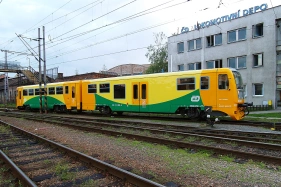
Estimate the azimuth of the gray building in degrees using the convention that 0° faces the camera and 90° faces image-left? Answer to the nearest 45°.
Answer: approximately 45°

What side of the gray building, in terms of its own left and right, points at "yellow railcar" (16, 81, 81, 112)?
front

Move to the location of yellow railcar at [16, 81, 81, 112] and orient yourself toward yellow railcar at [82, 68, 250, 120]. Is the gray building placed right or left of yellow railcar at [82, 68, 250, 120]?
left

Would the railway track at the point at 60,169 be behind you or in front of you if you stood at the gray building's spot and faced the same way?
in front

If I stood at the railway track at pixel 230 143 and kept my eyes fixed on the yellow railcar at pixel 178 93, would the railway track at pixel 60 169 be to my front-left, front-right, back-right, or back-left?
back-left

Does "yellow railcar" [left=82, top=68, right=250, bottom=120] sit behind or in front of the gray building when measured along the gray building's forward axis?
in front
